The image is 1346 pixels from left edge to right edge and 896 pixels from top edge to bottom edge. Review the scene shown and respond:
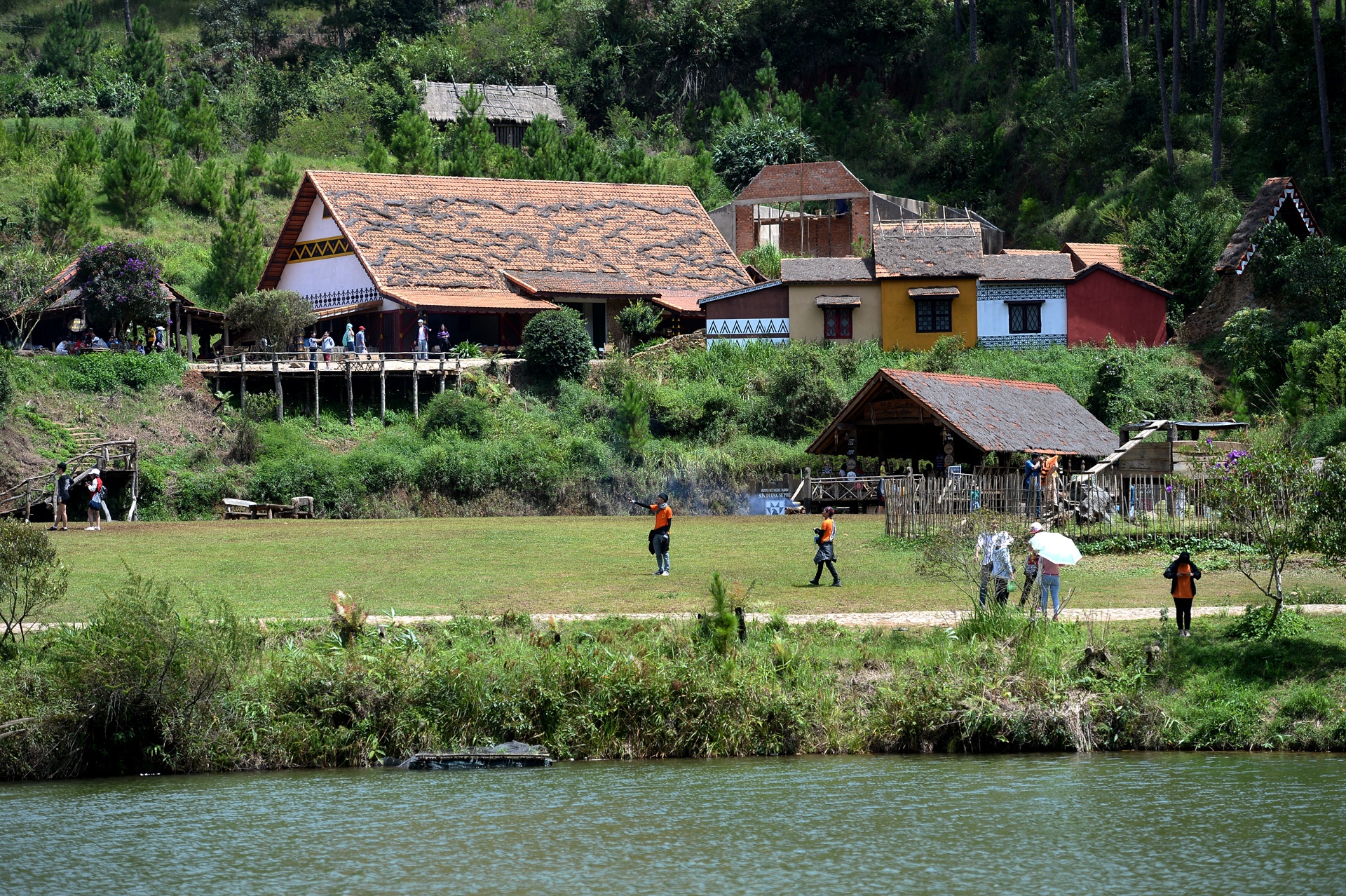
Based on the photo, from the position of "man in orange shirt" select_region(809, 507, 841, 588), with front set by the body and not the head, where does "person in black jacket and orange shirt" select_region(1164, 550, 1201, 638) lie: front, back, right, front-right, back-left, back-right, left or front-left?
back-left

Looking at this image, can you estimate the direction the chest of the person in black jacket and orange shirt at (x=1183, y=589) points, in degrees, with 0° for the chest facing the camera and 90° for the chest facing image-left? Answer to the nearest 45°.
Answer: approximately 0°

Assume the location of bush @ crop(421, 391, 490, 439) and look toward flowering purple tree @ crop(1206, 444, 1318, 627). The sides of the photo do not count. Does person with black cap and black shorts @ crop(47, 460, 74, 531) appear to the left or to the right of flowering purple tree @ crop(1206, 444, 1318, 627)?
right

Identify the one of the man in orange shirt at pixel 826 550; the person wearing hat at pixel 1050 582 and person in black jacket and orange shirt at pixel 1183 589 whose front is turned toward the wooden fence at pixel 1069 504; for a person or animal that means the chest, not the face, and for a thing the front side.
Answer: the person wearing hat

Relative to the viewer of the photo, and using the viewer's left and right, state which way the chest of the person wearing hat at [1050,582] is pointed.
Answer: facing away from the viewer

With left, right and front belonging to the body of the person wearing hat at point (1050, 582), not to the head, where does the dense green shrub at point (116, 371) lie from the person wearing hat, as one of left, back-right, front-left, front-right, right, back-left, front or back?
front-left

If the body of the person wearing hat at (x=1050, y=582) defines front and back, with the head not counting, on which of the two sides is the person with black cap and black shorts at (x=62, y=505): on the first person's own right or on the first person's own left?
on the first person's own left

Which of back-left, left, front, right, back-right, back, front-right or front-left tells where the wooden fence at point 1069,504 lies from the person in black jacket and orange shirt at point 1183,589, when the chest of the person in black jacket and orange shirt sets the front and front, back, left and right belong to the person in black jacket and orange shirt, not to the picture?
back

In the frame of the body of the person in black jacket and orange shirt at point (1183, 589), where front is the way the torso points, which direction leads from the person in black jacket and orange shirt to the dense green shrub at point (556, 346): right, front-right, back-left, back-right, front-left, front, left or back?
back-right

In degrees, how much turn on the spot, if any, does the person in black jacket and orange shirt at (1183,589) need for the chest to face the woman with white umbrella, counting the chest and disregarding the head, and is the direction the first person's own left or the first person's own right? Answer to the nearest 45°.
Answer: approximately 90° to the first person's own right
